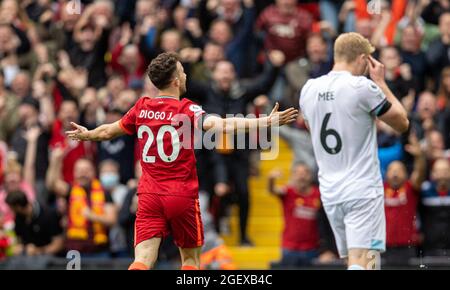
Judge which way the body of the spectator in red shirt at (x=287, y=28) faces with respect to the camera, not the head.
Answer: toward the camera

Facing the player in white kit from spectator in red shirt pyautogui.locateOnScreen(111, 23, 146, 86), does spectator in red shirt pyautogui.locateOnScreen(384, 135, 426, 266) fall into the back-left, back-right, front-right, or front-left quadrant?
front-left

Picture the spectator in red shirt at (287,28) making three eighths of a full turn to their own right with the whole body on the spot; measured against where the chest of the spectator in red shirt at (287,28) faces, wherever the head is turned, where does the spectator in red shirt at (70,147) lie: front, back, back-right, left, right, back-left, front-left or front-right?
front-left

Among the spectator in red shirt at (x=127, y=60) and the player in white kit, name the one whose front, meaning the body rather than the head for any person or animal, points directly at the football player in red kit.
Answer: the spectator in red shirt

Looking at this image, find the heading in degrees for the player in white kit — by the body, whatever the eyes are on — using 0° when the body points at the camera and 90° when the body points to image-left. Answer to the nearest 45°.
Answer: approximately 225°

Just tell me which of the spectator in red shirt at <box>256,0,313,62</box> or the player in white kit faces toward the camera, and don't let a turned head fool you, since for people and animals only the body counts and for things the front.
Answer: the spectator in red shirt

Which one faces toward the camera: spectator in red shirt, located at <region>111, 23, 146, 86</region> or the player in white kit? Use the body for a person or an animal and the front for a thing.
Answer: the spectator in red shirt

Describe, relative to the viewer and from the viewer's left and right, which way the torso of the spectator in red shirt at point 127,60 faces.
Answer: facing the viewer

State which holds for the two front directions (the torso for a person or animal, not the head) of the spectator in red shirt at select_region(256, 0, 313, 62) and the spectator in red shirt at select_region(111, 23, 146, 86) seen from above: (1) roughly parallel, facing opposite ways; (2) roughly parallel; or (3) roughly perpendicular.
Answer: roughly parallel

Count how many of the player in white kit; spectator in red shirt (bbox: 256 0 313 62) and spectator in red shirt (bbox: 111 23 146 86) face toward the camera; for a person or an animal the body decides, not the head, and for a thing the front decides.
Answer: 2

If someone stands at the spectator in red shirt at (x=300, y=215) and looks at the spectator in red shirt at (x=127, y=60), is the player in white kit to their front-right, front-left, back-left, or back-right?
back-left

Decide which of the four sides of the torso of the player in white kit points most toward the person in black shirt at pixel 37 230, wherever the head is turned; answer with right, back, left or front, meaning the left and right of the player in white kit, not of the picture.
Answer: front
